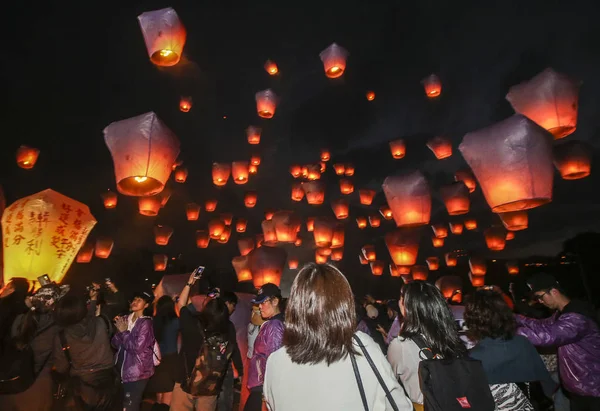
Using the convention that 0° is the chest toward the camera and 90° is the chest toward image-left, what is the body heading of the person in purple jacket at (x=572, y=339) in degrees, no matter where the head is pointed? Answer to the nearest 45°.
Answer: approximately 90°

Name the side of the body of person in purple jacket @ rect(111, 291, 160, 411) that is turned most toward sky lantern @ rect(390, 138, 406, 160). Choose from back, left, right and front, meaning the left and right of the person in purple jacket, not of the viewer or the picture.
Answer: back

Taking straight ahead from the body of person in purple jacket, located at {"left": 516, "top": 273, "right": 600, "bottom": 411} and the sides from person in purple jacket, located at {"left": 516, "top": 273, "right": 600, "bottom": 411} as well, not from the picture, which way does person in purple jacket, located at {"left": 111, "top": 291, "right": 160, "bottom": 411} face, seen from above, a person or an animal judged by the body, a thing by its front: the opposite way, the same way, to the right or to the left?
to the left

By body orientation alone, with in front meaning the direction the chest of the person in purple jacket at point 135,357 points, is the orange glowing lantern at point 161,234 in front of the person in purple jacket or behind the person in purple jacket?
behind

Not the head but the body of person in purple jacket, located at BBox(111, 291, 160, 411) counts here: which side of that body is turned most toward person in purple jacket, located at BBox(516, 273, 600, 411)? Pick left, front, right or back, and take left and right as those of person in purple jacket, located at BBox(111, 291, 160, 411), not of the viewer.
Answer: left

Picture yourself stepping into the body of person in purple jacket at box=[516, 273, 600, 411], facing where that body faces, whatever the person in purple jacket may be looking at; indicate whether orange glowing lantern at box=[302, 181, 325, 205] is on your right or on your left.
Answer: on your right

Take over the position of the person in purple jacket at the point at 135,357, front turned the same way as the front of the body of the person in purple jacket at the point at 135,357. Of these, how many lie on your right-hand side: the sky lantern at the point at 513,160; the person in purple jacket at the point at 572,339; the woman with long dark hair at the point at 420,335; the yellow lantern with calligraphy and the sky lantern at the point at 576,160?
1

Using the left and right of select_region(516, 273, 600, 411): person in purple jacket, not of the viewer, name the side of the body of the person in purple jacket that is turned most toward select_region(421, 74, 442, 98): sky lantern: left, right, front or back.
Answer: right
